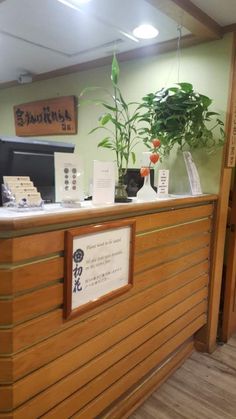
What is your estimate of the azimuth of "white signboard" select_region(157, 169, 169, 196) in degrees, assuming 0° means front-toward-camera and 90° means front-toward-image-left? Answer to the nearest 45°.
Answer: approximately 0°

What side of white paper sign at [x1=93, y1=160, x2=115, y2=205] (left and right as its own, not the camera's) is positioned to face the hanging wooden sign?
back

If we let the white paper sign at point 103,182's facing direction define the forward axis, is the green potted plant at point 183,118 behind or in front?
behind

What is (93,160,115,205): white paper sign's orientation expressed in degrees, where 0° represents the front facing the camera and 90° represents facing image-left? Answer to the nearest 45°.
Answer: approximately 0°

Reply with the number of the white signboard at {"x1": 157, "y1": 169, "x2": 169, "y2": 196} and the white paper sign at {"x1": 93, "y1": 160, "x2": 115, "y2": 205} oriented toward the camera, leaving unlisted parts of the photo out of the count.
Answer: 2

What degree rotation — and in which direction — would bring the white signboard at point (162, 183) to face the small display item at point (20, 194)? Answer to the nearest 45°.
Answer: approximately 45° to its right

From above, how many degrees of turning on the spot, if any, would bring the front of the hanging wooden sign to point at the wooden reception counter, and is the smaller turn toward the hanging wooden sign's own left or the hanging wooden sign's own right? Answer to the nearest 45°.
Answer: approximately 45° to the hanging wooden sign's own left
